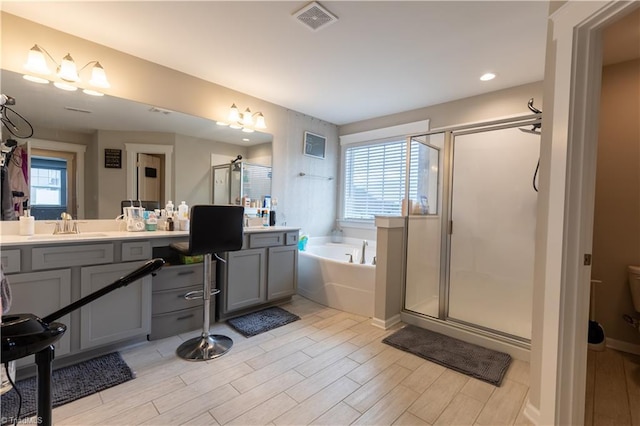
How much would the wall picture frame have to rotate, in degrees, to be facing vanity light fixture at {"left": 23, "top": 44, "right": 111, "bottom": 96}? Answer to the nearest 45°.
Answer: approximately 90° to its right

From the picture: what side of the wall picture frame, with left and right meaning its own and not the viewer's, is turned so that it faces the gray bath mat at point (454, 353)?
front

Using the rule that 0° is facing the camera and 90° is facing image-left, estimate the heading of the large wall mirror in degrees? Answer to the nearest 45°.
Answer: approximately 315°

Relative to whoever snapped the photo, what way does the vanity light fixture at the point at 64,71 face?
facing the viewer and to the right of the viewer

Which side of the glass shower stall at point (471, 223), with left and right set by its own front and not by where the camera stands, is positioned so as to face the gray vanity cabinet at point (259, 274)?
right

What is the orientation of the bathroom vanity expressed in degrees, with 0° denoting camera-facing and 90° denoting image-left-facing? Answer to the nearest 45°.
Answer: approximately 315°

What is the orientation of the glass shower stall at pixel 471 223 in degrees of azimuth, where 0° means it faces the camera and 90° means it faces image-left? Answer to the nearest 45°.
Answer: approximately 45°

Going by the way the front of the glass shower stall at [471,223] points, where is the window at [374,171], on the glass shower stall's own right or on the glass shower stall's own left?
on the glass shower stall's own right

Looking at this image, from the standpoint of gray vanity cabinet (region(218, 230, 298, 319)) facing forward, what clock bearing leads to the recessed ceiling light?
The recessed ceiling light is roughly at 11 o'clock from the gray vanity cabinet.
